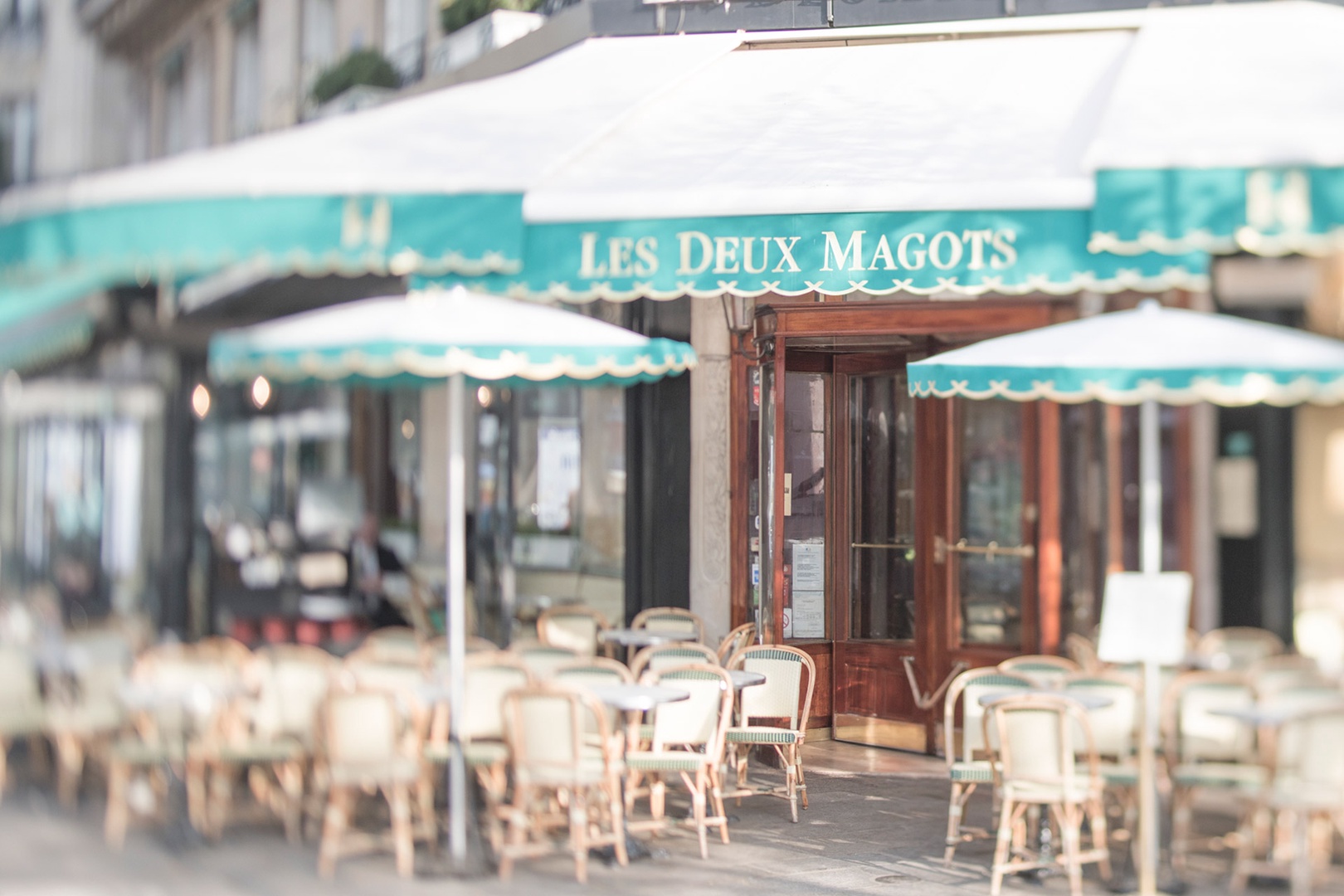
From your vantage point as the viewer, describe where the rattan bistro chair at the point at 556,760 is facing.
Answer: facing away from the viewer and to the right of the viewer

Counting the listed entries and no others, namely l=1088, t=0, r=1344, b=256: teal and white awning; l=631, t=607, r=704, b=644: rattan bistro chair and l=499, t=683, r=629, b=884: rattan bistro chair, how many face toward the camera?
2

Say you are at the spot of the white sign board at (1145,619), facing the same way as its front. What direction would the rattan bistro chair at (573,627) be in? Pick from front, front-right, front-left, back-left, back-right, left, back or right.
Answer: back-right

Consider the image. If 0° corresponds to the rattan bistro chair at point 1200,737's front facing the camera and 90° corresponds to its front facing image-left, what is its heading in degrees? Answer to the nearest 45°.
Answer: approximately 315°

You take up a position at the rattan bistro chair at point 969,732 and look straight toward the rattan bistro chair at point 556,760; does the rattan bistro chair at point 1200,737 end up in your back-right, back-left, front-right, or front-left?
back-left

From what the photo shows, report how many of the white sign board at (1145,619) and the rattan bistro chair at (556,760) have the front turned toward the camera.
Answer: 1

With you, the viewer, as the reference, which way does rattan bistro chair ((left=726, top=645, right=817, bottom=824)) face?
facing the viewer and to the left of the viewer

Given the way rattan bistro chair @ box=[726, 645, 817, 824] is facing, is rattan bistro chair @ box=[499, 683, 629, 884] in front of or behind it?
in front
